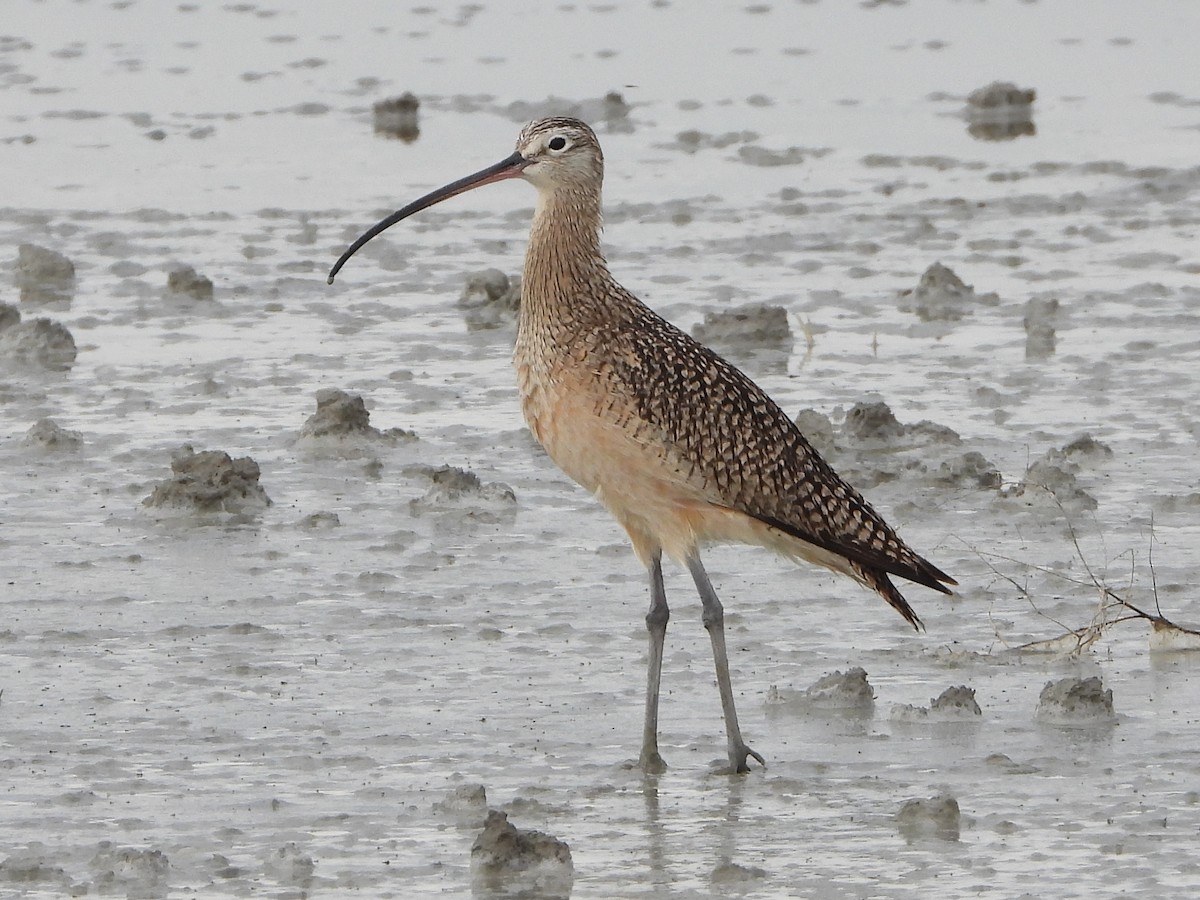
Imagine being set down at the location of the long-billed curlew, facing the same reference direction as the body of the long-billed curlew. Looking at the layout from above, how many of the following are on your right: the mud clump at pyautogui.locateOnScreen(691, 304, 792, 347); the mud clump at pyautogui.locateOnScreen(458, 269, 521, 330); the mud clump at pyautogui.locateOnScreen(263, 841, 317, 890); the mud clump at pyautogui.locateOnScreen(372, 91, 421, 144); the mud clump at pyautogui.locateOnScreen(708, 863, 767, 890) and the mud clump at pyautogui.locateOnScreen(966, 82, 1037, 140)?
4

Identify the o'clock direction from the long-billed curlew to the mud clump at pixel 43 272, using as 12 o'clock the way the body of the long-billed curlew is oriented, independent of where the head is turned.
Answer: The mud clump is roughly at 2 o'clock from the long-billed curlew.

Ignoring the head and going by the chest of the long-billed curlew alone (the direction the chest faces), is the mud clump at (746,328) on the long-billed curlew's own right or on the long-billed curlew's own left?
on the long-billed curlew's own right

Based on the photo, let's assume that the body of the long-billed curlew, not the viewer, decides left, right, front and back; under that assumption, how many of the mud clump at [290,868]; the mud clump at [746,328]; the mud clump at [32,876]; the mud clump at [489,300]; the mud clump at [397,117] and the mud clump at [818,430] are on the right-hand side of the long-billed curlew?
4

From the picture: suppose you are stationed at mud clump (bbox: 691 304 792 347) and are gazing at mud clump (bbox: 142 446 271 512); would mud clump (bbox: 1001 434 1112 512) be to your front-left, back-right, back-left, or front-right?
front-left

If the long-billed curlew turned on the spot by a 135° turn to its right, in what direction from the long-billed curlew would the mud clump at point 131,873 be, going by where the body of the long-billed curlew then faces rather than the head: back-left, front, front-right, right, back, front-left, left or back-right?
back

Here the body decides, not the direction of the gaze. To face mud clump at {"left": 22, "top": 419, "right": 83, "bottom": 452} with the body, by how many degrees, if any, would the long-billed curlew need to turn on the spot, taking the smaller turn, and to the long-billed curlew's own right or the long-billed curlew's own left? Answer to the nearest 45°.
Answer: approximately 45° to the long-billed curlew's own right

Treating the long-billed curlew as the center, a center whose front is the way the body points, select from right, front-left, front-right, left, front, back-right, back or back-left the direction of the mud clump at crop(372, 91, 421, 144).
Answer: right

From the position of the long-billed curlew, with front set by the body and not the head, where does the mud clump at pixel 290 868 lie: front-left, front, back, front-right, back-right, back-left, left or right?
front-left

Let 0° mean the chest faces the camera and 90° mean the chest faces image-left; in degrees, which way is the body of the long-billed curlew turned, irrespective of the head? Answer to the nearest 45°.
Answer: approximately 90°

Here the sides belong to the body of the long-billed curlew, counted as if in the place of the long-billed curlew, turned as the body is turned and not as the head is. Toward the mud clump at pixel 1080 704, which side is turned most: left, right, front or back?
back
